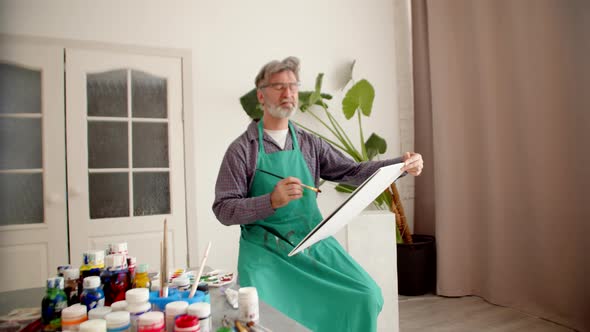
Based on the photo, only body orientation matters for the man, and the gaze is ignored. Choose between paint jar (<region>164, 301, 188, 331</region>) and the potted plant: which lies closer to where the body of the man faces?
the paint jar

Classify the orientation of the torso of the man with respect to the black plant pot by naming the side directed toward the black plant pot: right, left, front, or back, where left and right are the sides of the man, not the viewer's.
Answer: left

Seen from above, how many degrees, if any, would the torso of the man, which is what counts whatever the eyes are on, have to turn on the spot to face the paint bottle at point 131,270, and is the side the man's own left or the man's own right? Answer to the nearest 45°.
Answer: approximately 90° to the man's own right

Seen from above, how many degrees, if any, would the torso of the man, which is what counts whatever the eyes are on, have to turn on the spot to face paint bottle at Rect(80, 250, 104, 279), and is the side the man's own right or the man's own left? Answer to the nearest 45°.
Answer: approximately 90° to the man's own right

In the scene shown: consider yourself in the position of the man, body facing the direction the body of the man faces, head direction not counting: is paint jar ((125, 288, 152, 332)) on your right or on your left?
on your right

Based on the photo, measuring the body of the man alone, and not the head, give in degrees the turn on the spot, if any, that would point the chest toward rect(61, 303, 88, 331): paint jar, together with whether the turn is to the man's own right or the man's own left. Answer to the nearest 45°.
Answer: approximately 90° to the man's own right

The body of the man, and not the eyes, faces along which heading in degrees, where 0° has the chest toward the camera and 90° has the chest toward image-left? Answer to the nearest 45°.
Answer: approximately 315°

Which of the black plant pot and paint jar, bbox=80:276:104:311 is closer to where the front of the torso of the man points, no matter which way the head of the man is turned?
the paint jar

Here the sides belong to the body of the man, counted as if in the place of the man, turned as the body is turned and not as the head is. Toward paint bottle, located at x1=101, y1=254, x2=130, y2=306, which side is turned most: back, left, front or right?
right

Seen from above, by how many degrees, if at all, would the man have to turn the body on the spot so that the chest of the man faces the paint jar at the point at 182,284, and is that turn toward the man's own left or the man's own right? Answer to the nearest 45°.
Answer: approximately 90° to the man's own right

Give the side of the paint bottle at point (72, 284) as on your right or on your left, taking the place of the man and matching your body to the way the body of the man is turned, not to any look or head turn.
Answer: on your right
